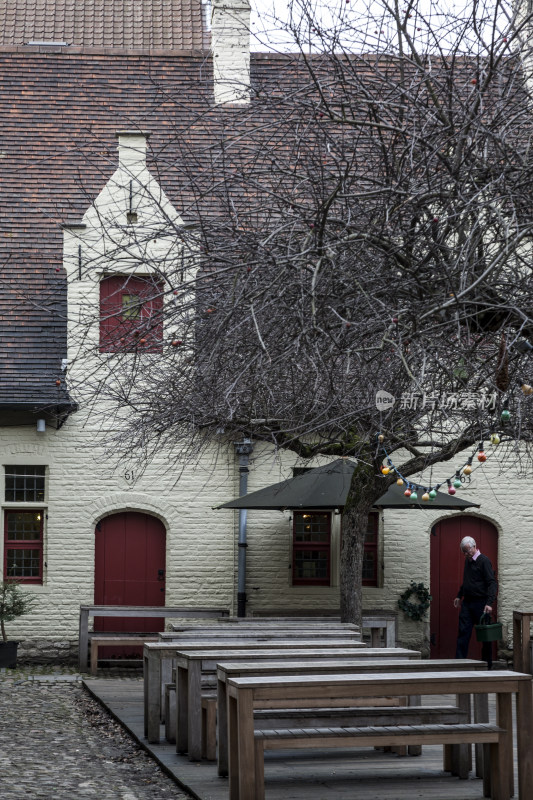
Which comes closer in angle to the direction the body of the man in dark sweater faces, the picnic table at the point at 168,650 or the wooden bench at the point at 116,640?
the picnic table

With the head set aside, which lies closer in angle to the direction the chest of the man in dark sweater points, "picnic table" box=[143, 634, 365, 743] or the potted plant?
the picnic table

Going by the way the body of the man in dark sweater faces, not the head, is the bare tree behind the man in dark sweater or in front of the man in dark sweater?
in front

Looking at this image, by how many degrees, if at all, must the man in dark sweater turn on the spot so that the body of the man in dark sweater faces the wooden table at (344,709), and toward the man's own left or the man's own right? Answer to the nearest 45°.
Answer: approximately 45° to the man's own left

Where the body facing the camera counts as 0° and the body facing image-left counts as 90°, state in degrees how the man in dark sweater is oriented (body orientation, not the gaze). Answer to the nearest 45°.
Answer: approximately 45°

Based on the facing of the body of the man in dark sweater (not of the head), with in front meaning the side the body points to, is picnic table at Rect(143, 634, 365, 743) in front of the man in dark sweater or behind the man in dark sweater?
in front

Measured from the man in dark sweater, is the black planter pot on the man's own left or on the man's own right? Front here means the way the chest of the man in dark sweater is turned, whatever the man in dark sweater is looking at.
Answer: on the man's own right

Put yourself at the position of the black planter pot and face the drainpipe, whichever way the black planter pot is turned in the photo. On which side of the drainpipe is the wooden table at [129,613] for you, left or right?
right
